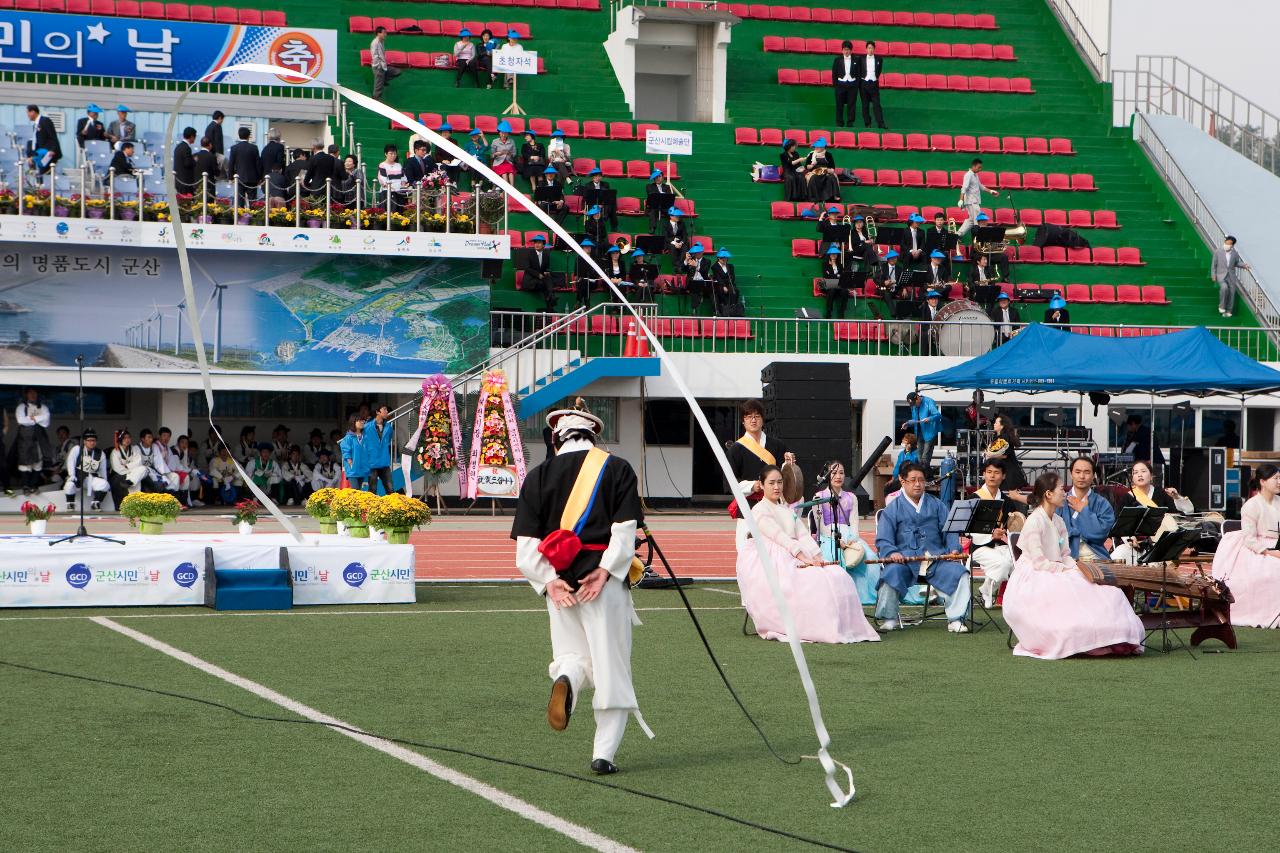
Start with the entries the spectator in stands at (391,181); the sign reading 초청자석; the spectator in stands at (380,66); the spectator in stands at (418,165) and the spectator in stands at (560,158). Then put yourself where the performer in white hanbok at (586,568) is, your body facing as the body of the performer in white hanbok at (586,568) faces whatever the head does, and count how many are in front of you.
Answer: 5

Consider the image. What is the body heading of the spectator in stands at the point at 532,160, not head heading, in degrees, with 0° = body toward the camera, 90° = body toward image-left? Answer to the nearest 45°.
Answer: approximately 0°

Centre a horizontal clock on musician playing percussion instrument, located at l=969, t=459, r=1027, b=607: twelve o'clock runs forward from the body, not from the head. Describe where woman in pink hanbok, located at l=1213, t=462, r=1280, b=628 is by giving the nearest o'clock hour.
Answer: The woman in pink hanbok is roughly at 9 o'clock from the musician playing percussion instrument.

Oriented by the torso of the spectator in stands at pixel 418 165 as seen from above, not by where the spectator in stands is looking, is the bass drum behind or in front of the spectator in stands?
in front

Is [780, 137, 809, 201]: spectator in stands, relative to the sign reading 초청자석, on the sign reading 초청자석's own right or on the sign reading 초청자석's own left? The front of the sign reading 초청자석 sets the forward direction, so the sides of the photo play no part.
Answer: on the sign reading 초청자석's own left

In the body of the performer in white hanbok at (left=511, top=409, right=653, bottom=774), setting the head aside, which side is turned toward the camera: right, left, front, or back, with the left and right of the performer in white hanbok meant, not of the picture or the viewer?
back
